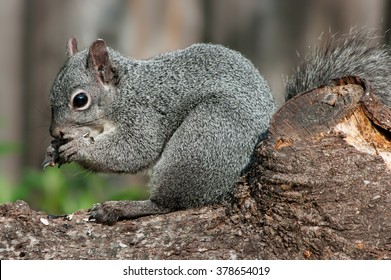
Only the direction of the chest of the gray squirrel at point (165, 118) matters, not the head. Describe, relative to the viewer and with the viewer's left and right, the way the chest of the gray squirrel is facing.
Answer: facing to the left of the viewer

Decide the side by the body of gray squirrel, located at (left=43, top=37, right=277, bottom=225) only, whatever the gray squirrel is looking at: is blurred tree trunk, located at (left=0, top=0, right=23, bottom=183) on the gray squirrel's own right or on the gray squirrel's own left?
on the gray squirrel's own right
